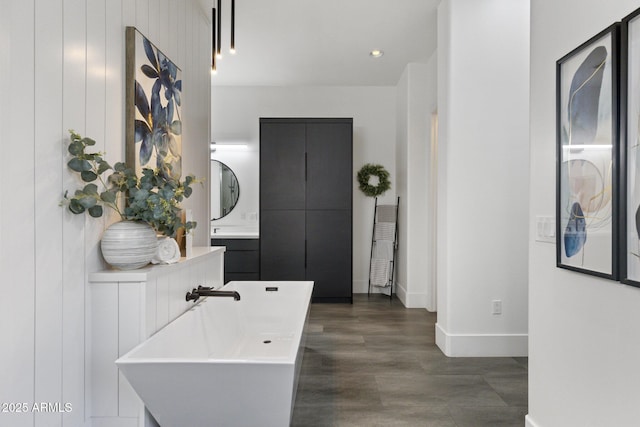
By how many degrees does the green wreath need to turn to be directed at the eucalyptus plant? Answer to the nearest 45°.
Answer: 0° — it already faces it

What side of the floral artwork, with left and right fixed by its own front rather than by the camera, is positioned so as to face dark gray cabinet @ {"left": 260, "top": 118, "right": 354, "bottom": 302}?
left

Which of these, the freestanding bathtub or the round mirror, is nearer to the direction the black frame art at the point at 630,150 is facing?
the freestanding bathtub

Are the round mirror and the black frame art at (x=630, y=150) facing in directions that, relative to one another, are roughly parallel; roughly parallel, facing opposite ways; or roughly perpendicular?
roughly perpendicular

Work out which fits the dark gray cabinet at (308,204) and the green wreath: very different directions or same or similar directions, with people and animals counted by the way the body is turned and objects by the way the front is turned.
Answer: same or similar directions

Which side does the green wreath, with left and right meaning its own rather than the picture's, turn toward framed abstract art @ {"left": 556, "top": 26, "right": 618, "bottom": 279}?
front

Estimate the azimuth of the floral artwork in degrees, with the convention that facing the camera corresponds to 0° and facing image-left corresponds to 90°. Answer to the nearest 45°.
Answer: approximately 315°

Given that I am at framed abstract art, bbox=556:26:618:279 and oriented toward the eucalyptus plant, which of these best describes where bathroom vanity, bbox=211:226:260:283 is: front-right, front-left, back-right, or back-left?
front-right

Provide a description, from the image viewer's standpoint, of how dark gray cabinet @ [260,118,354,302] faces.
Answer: facing the viewer

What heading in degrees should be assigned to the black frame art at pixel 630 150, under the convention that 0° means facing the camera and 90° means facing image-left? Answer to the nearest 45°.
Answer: approximately 45°

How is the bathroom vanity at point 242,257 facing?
toward the camera

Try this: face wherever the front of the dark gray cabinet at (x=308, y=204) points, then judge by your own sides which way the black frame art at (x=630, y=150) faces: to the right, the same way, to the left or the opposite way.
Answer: to the right

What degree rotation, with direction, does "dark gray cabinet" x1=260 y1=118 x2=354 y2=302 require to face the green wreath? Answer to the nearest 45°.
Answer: approximately 135° to its left

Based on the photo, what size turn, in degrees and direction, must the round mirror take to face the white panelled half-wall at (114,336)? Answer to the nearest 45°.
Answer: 0° — it already faces it

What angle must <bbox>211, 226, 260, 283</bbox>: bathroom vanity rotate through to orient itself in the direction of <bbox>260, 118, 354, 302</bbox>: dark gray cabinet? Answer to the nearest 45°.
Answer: approximately 90° to its left

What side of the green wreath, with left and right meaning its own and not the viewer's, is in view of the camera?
front

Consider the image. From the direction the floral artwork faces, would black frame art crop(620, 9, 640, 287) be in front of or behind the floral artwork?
in front

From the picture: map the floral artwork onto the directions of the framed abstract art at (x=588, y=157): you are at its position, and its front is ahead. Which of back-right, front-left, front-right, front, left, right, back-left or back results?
front-right

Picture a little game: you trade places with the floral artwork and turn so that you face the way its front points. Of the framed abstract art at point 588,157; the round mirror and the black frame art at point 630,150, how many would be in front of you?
2
